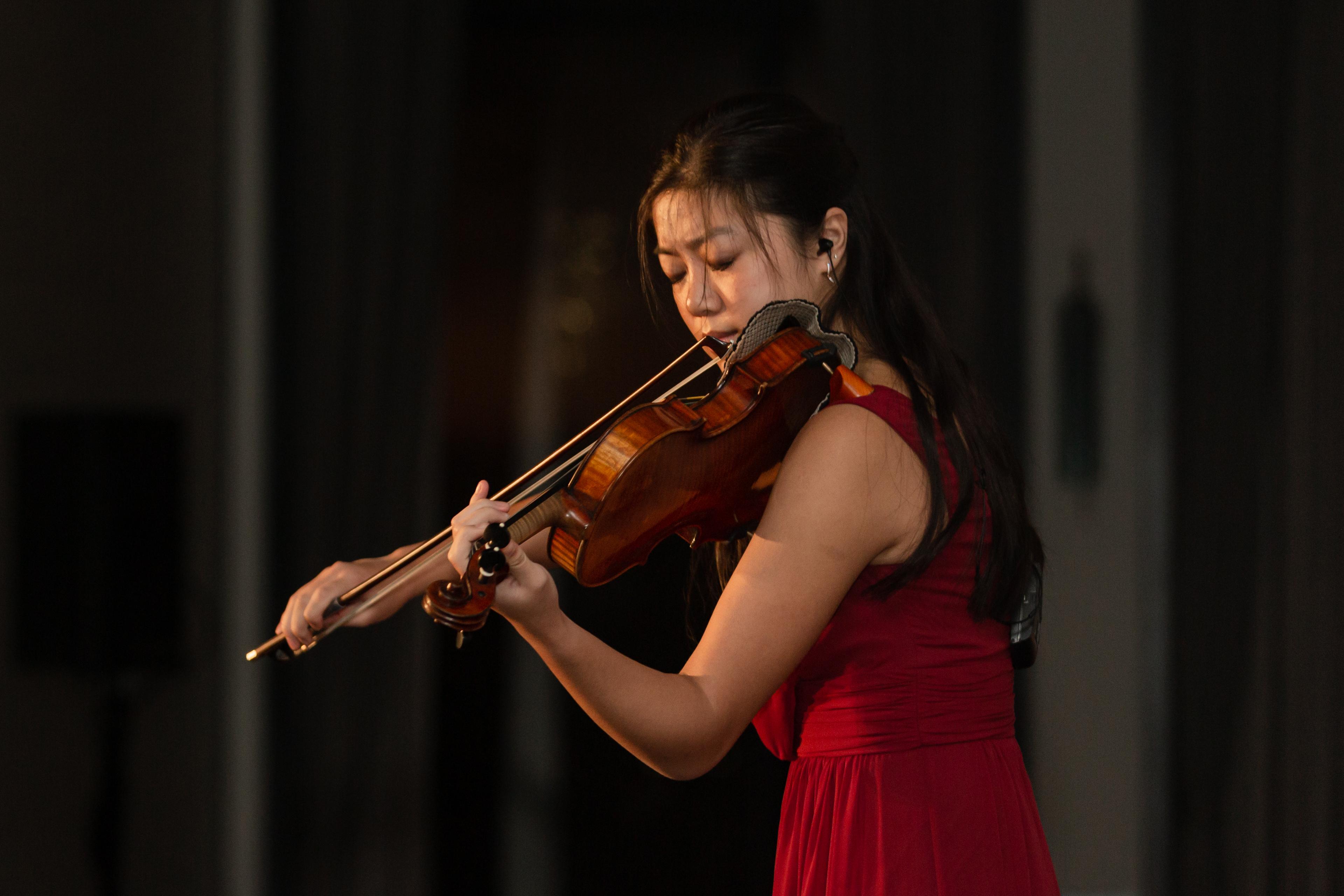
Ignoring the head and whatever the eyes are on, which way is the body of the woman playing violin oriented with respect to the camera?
to the viewer's left
